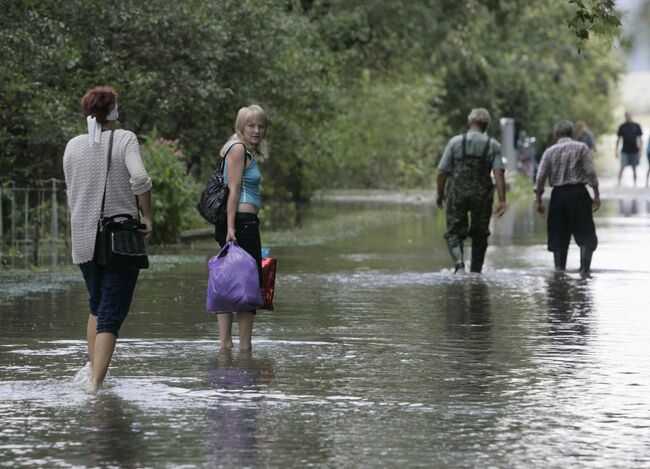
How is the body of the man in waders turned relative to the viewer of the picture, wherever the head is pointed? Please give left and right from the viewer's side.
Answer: facing away from the viewer

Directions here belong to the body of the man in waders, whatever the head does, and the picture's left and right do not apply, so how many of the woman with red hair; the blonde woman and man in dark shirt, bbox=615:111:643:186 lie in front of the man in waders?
1

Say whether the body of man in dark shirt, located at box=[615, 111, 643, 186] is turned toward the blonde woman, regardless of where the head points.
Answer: yes

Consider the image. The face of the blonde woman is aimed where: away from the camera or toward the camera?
toward the camera

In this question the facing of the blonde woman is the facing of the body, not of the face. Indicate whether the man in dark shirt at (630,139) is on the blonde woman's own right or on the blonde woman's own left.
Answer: on the blonde woman's own left

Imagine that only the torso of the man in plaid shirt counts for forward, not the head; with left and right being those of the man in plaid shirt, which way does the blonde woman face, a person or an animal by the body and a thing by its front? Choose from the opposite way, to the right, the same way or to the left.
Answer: to the right

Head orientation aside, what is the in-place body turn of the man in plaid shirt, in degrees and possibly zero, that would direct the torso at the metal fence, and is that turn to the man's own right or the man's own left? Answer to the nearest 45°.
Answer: approximately 90° to the man's own left

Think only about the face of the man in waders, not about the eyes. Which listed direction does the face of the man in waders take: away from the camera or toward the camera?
away from the camera

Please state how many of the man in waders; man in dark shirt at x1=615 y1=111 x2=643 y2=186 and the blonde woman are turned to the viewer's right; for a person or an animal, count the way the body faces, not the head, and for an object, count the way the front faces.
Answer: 1

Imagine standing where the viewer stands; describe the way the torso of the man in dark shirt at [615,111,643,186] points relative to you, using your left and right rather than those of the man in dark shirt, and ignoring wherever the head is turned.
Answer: facing the viewer

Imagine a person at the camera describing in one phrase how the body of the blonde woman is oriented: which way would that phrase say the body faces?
to the viewer's right

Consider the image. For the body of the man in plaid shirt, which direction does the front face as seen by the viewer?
away from the camera

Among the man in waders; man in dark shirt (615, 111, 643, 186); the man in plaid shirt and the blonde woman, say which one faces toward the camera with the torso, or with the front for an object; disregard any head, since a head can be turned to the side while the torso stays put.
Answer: the man in dark shirt
